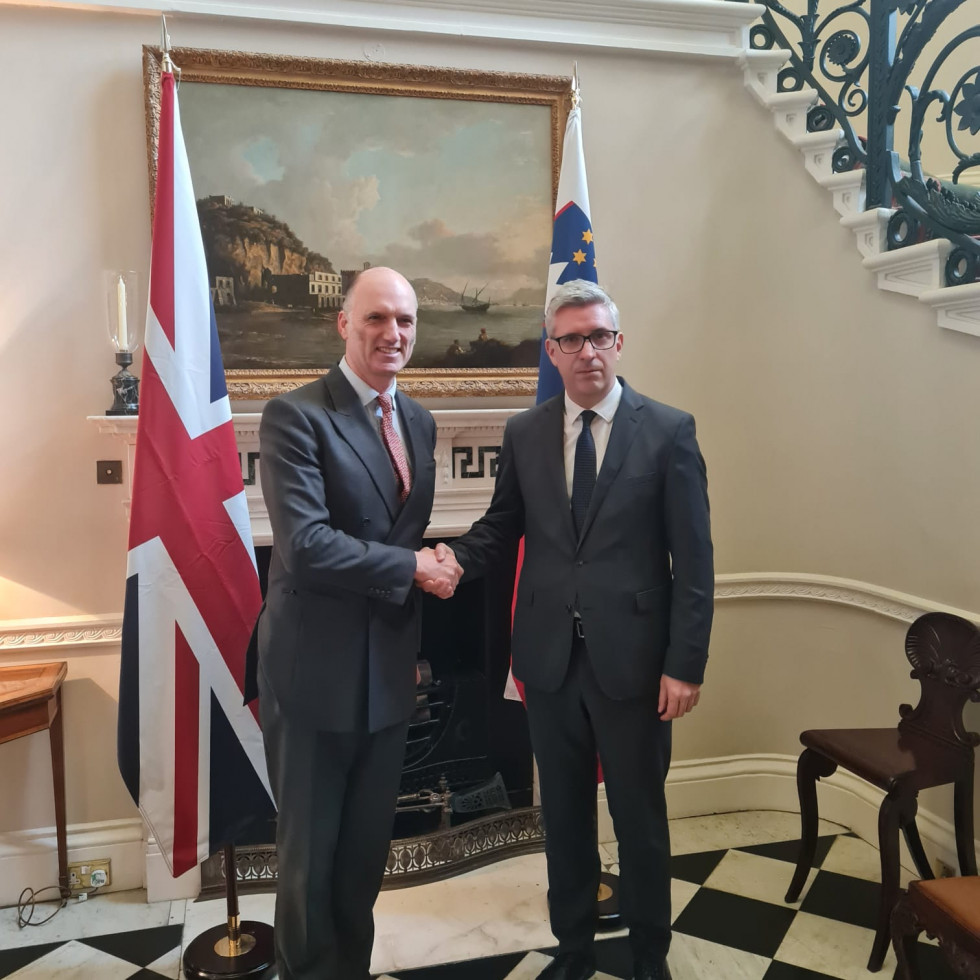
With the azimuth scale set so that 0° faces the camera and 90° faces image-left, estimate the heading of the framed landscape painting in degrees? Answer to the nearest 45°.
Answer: approximately 0°

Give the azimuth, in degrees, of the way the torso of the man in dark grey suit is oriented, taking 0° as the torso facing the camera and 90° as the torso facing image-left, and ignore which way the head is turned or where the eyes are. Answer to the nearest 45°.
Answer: approximately 315°

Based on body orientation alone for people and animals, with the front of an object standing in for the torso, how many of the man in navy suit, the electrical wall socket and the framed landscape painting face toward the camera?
3

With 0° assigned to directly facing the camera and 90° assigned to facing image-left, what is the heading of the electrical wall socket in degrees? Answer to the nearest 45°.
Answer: approximately 0°

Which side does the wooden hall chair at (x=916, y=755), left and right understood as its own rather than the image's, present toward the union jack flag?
front
